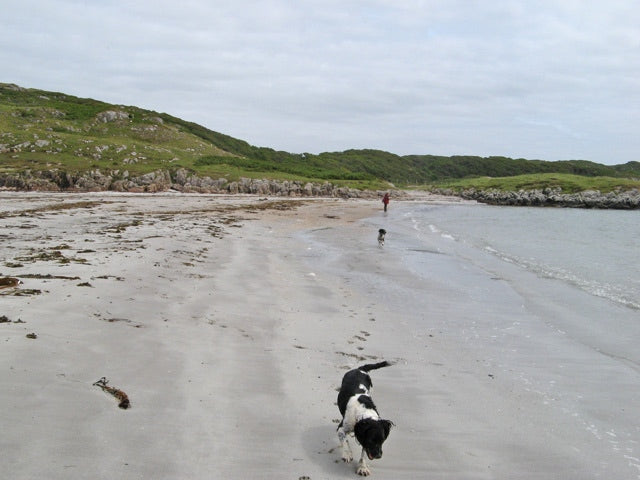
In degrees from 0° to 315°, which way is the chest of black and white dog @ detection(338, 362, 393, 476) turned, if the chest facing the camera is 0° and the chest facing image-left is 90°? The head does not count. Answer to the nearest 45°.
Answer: approximately 0°
